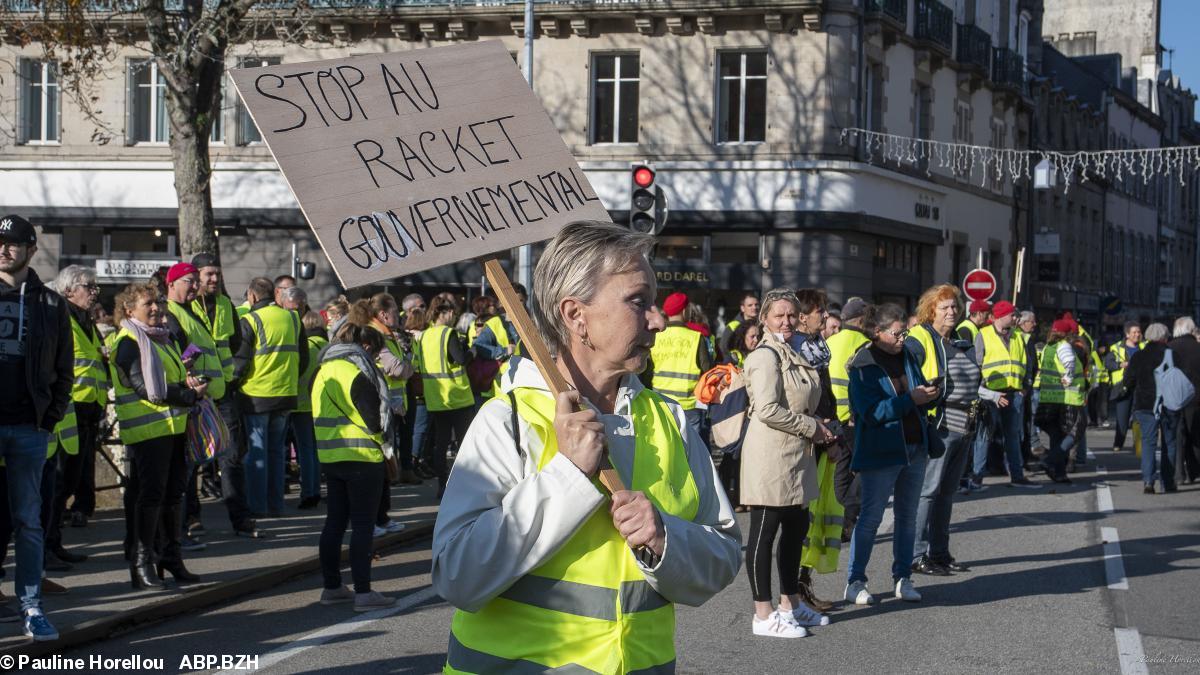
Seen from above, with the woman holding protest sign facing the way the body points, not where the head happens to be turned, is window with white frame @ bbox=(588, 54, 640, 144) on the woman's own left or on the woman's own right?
on the woman's own left

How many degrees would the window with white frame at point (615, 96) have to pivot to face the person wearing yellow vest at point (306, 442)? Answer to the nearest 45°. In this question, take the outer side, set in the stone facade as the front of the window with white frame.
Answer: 0° — it already faces them

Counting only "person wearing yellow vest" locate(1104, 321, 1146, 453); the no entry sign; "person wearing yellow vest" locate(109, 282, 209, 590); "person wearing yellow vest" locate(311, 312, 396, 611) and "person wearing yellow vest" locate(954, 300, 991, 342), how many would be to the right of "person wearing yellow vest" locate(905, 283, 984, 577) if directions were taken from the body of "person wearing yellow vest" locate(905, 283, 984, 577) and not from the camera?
2

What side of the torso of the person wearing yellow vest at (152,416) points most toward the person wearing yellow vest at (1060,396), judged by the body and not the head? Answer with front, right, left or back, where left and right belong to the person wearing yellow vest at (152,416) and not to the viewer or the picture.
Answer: left

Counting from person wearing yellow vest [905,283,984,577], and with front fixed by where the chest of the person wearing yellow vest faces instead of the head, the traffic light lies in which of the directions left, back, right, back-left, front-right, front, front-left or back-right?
back

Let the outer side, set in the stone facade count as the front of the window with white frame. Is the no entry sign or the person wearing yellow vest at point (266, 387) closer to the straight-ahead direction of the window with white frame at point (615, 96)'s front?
the person wearing yellow vest

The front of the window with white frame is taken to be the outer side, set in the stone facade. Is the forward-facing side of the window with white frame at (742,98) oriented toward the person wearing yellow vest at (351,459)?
yes

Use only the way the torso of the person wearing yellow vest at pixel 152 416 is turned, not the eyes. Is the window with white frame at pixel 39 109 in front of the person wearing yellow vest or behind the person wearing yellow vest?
behind

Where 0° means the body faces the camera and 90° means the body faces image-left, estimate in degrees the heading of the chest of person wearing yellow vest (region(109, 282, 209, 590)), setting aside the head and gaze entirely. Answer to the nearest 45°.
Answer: approximately 315°

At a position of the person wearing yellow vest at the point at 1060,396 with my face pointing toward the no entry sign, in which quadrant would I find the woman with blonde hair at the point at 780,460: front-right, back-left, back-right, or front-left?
back-left

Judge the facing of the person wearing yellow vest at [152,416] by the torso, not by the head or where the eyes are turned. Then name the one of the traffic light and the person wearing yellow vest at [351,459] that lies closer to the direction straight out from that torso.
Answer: the person wearing yellow vest

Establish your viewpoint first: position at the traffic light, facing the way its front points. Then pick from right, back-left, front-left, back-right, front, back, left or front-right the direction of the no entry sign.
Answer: back-left
